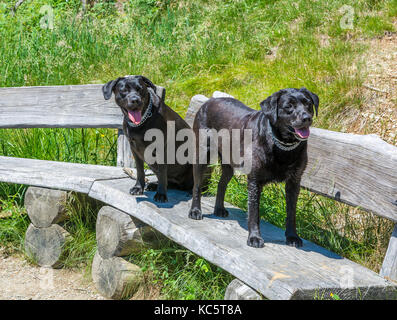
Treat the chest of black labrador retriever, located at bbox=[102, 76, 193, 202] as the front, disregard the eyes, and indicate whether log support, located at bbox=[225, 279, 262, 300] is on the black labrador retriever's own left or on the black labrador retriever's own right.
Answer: on the black labrador retriever's own left

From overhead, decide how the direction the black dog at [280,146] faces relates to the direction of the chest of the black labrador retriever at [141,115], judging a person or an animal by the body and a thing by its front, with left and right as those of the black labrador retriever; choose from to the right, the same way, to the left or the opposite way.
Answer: to the left

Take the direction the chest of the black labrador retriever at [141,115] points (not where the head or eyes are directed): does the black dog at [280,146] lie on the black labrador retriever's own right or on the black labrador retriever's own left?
on the black labrador retriever's own left

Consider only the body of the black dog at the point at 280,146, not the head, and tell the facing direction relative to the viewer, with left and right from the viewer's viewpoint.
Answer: facing the viewer and to the right of the viewer

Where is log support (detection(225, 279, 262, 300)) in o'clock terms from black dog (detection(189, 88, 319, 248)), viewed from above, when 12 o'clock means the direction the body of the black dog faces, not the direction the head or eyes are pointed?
The log support is roughly at 2 o'clock from the black dog.

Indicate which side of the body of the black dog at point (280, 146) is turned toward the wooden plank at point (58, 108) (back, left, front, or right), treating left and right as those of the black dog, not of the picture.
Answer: back

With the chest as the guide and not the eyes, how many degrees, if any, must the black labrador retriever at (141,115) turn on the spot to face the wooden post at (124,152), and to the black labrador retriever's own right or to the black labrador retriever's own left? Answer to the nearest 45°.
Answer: approximately 135° to the black labrador retriever's own right

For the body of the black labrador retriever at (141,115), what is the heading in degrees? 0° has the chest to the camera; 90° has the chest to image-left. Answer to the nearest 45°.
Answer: approximately 45°

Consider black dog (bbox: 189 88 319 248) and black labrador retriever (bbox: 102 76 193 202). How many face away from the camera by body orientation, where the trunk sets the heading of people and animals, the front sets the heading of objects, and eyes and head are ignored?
0
